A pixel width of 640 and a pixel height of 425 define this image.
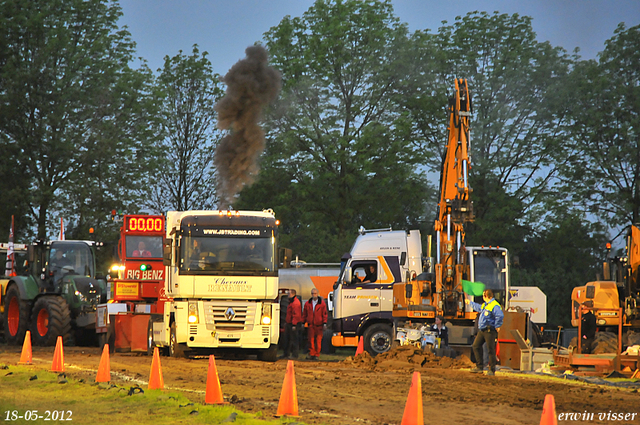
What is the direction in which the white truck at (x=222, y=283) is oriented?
toward the camera

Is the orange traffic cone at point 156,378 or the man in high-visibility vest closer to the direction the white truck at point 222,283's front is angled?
the orange traffic cone

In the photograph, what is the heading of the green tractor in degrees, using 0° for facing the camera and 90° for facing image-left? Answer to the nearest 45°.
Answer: approximately 315°

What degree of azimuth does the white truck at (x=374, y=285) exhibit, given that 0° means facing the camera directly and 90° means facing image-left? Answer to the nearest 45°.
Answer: approximately 90°

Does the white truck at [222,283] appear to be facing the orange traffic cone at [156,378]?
yes

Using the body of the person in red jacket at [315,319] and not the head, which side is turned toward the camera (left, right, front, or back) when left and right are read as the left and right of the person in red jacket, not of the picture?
front

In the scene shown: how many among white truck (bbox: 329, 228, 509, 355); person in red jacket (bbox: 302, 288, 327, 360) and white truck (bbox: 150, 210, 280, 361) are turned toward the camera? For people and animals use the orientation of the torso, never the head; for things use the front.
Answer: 2

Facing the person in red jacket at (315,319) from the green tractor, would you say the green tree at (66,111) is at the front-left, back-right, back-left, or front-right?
back-left
